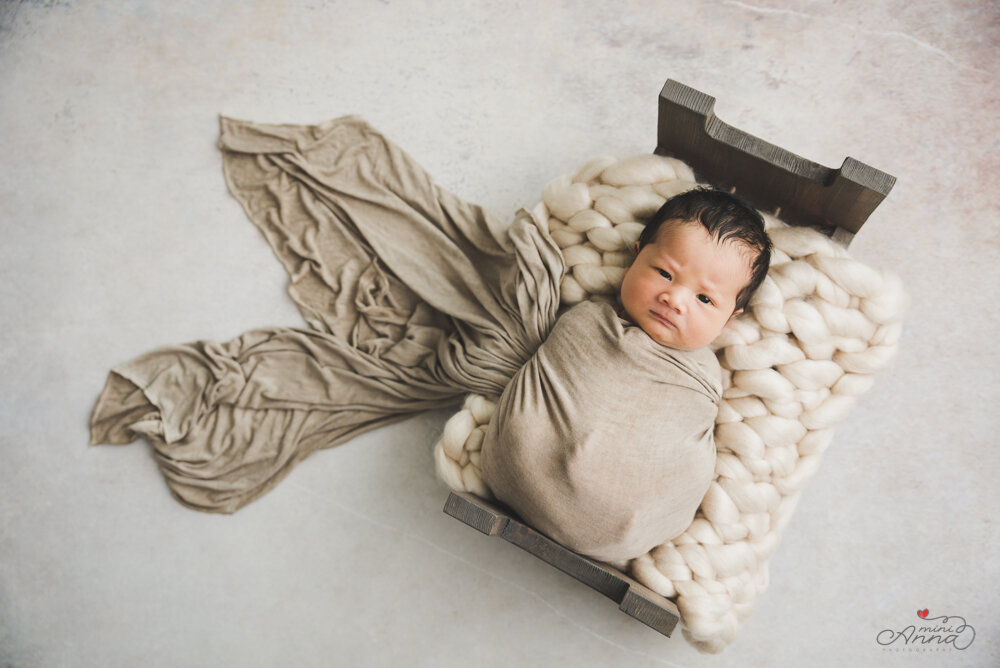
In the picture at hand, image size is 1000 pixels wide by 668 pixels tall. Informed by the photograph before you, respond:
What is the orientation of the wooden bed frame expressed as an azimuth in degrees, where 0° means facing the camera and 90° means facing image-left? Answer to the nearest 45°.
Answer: approximately 45°
